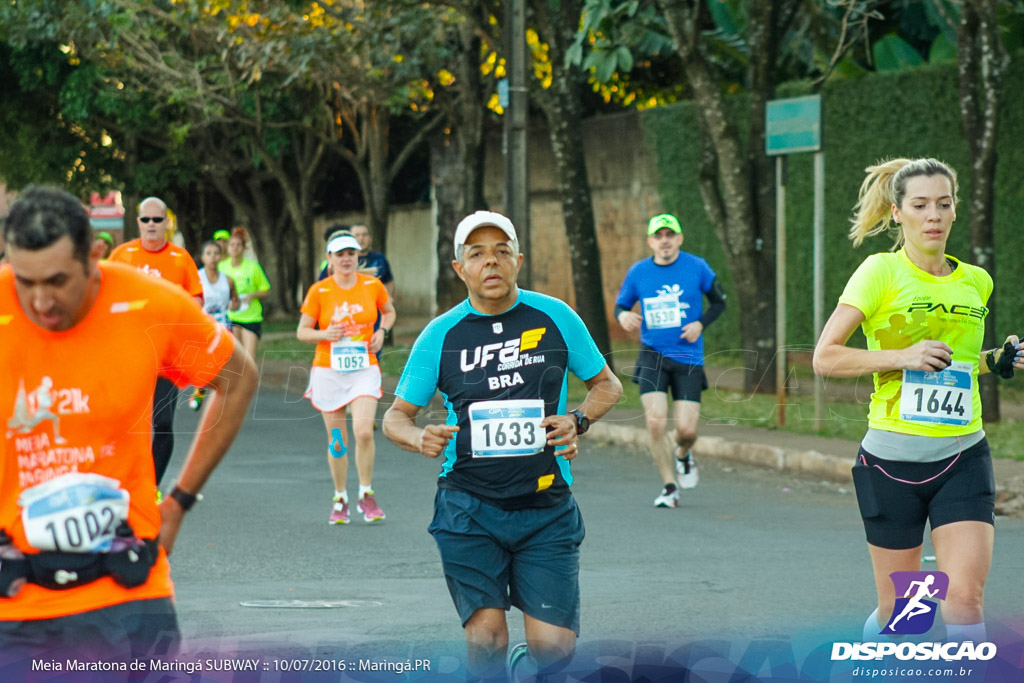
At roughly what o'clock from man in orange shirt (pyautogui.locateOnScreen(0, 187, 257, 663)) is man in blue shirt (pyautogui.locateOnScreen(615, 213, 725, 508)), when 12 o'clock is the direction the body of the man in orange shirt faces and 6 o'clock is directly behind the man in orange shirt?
The man in blue shirt is roughly at 7 o'clock from the man in orange shirt.

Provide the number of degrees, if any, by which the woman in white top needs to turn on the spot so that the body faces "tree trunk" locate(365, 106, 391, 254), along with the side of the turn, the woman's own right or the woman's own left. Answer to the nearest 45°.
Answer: approximately 180°

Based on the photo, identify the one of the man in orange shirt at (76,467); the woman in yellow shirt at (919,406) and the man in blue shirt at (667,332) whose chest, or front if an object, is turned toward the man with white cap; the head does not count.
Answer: the man in blue shirt

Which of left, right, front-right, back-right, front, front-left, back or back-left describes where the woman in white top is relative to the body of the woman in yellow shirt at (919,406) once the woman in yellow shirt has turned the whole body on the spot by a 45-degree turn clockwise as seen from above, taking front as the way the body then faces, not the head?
back-right

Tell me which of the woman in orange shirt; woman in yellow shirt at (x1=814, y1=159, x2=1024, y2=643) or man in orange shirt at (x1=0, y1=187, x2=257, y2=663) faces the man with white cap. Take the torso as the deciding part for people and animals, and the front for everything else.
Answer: the woman in orange shirt

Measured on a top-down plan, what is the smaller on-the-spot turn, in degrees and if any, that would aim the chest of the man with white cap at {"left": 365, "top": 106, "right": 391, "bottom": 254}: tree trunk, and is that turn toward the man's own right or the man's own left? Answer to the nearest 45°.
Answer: approximately 180°

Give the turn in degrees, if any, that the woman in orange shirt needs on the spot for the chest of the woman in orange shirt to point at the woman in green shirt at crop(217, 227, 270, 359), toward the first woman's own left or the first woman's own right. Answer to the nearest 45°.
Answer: approximately 180°
